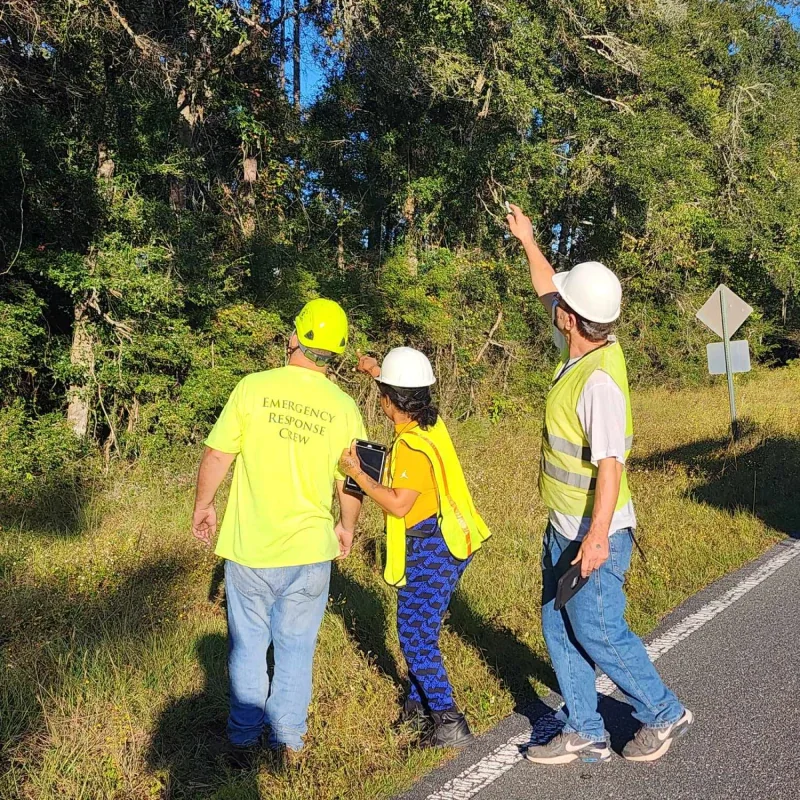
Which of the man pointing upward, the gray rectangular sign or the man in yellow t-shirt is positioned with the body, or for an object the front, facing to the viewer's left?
the man pointing upward

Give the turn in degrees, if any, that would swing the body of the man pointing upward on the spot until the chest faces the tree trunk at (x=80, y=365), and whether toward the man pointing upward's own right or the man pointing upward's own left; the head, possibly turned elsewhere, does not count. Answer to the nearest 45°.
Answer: approximately 45° to the man pointing upward's own right

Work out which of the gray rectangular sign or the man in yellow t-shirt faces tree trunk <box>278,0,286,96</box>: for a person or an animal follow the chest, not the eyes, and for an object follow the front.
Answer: the man in yellow t-shirt

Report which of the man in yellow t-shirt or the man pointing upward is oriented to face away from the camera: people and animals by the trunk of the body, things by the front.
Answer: the man in yellow t-shirt

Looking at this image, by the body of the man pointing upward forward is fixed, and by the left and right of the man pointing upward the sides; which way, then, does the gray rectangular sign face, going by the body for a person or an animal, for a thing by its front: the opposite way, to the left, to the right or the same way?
to the right

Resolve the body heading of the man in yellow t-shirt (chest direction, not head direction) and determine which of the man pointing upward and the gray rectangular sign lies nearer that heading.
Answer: the gray rectangular sign

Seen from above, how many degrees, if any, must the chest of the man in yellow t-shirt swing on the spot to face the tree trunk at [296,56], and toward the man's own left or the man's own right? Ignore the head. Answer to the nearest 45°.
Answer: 0° — they already face it

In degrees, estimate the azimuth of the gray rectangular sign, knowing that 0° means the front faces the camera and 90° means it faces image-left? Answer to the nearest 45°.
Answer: approximately 180°

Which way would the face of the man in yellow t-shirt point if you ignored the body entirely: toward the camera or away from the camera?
away from the camera

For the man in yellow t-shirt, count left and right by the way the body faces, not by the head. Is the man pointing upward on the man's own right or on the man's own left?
on the man's own right

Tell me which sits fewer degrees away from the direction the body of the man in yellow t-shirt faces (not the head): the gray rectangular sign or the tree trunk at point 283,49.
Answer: the tree trunk

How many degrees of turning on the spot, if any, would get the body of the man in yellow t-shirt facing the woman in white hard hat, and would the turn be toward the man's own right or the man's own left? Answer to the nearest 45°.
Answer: approximately 45° to the man's own right

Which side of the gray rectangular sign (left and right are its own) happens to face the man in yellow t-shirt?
back

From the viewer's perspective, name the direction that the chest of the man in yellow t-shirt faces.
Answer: away from the camera

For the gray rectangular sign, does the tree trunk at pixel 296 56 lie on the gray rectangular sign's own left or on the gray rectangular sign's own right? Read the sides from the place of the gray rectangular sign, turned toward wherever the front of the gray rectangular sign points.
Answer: on the gray rectangular sign's own left

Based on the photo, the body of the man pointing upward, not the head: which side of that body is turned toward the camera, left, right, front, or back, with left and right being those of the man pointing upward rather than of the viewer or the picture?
left
